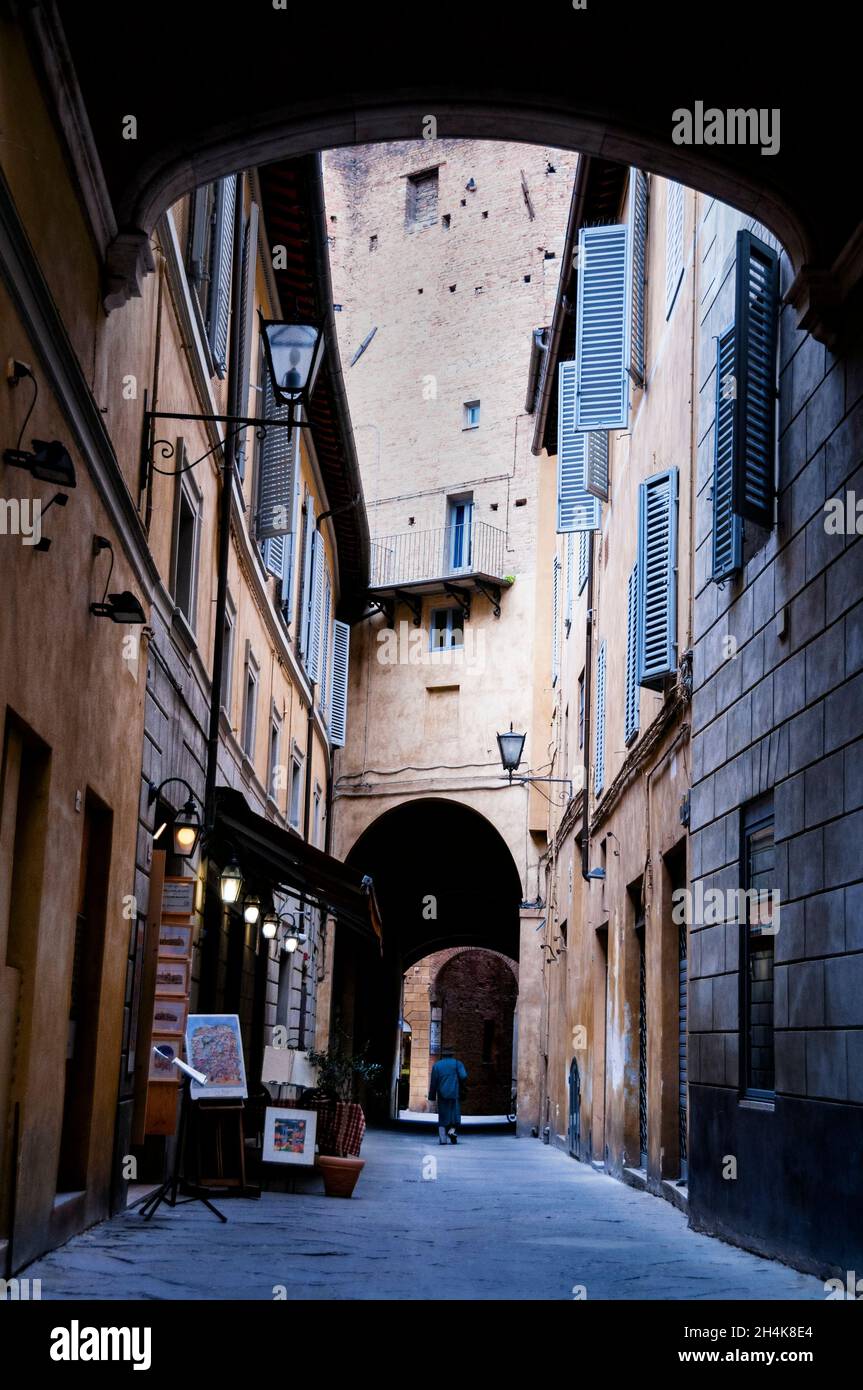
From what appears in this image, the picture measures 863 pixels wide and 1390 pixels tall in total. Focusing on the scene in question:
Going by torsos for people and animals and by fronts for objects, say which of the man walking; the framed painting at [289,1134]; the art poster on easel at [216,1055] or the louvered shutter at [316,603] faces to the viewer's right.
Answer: the louvered shutter

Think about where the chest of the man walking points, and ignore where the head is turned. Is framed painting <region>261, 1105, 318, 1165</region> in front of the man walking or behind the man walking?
behind

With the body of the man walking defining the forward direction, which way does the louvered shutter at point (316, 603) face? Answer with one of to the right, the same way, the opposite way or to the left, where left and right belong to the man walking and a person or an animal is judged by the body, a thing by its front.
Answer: to the right

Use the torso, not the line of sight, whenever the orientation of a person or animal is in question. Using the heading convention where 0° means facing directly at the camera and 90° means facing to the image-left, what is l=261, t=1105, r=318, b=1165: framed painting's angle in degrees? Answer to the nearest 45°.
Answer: approximately 0°

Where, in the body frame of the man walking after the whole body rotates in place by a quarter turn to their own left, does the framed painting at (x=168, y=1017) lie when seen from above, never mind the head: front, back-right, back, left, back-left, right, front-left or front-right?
left

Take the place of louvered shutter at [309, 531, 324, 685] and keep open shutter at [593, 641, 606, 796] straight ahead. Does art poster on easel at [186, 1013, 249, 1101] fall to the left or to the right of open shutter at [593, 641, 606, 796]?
right

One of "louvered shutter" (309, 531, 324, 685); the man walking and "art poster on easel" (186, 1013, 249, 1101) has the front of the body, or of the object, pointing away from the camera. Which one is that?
the man walking

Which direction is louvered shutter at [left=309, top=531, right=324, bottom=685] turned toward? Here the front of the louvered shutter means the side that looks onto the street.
to the viewer's right

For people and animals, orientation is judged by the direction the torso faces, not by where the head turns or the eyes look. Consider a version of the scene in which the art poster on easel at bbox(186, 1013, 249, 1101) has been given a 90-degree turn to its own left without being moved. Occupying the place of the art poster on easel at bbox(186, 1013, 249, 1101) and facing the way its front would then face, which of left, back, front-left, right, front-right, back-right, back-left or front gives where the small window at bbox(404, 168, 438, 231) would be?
left

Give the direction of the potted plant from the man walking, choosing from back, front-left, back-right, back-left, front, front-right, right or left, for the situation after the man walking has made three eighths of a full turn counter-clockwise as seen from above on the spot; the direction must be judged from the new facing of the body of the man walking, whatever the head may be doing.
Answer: front-left

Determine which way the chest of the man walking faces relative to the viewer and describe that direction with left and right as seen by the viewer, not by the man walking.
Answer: facing away from the viewer

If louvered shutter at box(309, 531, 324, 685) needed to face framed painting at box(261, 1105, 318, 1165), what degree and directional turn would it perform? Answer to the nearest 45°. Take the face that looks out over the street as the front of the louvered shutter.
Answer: approximately 90° to its right
